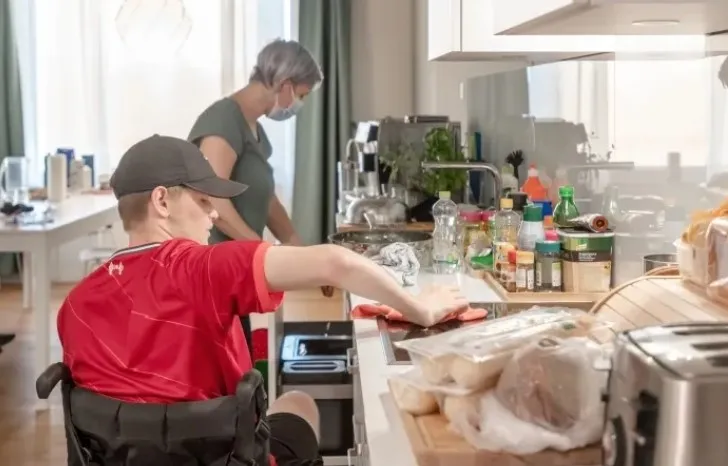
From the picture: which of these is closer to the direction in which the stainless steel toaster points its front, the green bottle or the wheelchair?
the wheelchair

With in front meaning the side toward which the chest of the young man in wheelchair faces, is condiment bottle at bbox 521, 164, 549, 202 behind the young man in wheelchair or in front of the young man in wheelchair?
in front

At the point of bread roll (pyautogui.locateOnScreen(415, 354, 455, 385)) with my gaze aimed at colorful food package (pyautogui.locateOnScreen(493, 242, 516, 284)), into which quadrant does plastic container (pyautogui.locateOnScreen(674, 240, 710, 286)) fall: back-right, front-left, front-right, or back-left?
front-right

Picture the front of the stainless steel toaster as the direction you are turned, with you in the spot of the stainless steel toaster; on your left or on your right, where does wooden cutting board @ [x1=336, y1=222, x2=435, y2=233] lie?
on your right

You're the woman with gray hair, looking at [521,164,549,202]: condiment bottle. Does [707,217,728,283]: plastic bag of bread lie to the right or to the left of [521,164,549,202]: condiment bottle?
right

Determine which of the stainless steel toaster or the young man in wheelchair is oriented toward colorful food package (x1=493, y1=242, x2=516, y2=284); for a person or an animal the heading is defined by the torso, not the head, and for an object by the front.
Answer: the young man in wheelchair

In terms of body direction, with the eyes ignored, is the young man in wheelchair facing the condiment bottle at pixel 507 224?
yes

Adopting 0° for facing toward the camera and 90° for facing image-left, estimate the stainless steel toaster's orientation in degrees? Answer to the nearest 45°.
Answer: approximately 45°

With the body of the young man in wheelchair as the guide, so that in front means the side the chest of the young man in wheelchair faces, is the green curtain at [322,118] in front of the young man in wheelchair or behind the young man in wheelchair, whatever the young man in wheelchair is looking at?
in front

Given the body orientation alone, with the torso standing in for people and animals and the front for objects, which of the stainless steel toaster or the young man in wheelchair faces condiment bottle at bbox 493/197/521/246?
the young man in wheelchair

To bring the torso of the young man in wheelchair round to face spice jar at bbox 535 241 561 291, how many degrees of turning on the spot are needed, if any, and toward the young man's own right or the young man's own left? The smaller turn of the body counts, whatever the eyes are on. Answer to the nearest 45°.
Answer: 0° — they already face it

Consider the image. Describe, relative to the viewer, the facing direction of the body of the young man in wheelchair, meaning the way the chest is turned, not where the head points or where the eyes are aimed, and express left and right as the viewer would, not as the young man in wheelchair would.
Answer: facing away from the viewer and to the right of the viewer

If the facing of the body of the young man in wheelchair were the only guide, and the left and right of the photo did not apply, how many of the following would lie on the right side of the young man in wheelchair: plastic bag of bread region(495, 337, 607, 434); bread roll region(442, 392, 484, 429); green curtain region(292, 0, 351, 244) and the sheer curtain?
2

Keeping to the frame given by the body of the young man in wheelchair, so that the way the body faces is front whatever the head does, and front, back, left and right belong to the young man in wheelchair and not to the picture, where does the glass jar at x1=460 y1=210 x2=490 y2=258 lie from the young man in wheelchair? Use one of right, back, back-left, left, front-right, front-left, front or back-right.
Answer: front
